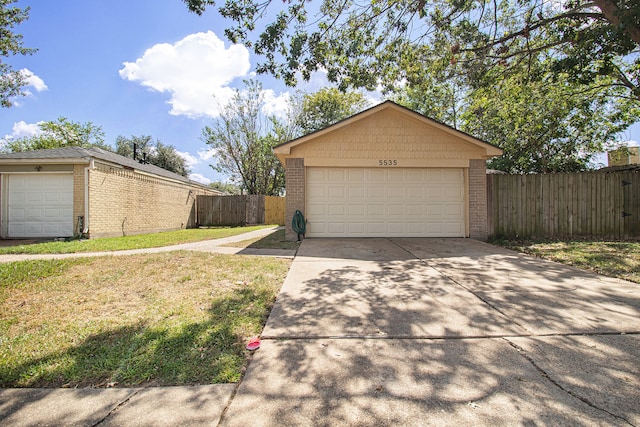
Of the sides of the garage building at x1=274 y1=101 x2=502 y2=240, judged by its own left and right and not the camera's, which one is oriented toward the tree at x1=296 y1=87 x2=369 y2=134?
back

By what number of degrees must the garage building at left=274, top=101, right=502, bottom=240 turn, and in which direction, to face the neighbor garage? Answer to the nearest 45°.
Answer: approximately 90° to its right

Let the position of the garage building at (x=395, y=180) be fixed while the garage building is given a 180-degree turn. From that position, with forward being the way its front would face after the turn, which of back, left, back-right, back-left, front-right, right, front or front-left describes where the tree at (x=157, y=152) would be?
front-left

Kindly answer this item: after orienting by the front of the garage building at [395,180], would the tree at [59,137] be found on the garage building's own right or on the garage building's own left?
on the garage building's own right

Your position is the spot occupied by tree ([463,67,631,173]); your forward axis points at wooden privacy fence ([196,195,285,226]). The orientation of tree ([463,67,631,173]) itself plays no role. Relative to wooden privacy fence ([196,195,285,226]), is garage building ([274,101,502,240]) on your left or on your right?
left

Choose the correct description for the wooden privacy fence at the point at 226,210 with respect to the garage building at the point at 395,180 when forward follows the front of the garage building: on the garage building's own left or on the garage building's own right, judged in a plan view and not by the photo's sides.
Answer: on the garage building's own right

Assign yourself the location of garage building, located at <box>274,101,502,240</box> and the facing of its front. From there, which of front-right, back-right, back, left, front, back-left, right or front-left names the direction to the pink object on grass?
front

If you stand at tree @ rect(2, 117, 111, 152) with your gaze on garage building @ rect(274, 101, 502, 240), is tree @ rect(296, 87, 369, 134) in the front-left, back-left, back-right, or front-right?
front-left

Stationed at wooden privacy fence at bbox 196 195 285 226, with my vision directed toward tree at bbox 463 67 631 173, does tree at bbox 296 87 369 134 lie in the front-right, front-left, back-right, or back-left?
front-left

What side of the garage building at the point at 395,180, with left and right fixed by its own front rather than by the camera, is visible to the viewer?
front

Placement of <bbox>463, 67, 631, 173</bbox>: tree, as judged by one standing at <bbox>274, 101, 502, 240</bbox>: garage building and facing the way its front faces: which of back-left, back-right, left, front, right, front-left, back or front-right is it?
back-left
